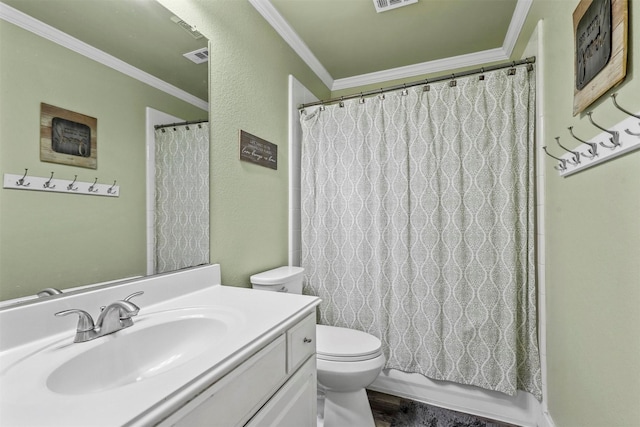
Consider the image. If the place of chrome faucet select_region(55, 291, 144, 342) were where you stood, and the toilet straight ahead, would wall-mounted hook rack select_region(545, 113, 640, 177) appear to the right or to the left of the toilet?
right

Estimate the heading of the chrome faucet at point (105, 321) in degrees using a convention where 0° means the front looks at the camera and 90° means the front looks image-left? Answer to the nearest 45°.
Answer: approximately 315°

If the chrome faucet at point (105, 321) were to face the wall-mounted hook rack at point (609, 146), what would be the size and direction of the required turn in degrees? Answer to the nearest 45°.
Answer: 0° — it already faces it

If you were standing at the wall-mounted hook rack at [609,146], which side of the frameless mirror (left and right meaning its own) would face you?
front

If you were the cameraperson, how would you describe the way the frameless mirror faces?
facing the viewer and to the right of the viewer

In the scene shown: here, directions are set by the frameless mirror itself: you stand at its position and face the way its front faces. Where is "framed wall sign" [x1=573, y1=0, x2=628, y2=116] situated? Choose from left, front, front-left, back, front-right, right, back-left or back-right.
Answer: front

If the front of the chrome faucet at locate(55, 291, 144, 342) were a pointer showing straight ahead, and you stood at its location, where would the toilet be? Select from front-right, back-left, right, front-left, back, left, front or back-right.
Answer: front-left

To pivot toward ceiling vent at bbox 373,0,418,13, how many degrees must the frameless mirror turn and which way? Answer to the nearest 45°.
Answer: approximately 45° to its left

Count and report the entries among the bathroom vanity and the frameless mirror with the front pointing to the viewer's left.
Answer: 0

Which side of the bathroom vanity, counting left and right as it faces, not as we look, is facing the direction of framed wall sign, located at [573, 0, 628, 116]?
front
